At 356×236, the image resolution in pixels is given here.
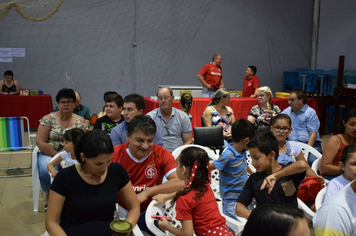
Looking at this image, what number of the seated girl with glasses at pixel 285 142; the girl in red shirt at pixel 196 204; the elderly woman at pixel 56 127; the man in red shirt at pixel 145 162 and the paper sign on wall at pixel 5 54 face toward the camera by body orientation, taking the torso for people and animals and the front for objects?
4

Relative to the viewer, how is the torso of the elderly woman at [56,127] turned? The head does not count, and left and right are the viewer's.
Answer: facing the viewer

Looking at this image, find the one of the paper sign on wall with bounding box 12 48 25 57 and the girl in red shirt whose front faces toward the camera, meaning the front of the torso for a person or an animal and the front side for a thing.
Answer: the paper sign on wall

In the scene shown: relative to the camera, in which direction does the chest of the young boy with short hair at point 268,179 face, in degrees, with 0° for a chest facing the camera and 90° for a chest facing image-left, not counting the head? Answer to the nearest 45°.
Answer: approximately 45°

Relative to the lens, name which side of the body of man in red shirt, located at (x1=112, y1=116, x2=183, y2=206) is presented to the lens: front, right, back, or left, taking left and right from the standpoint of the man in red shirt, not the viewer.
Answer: front

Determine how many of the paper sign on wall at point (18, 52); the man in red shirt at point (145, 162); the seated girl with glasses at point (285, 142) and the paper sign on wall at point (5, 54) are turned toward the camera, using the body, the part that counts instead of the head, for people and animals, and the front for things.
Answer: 4

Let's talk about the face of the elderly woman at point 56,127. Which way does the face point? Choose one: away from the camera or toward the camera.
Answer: toward the camera

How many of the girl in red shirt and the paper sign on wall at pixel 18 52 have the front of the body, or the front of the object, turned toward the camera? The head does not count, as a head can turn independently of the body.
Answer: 1

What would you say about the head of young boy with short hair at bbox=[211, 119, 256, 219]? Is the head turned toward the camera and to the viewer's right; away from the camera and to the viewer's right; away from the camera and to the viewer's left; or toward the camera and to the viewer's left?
away from the camera and to the viewer's right

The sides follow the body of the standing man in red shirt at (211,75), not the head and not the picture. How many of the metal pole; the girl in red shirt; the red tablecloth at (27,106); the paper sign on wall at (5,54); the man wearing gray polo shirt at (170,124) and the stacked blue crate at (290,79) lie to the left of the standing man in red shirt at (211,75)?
2
